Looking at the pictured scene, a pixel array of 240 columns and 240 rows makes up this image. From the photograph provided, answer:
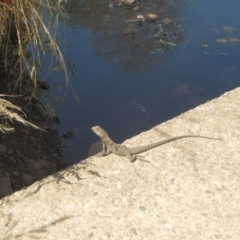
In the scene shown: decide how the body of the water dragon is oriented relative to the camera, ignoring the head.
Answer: to the viewer's left

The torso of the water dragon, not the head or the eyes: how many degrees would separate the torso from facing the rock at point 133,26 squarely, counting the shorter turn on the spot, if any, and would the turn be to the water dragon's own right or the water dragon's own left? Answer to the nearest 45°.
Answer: approximately 90° to the water dragon's own right

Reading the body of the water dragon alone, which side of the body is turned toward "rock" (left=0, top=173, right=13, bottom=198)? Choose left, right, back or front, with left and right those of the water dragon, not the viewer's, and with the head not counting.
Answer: front

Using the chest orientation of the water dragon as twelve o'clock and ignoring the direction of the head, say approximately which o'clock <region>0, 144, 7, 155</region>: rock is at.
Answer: The rock is roughly at 1 o'clock from the water dragon.

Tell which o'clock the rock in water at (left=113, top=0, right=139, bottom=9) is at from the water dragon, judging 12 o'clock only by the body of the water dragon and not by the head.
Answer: The rock in water is roughly at 3 o'clock from the water dragon.

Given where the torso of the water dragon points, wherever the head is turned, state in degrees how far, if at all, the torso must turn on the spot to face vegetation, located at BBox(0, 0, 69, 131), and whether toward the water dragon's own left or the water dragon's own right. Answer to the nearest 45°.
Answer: approximately 45° to the water dragon's own right
